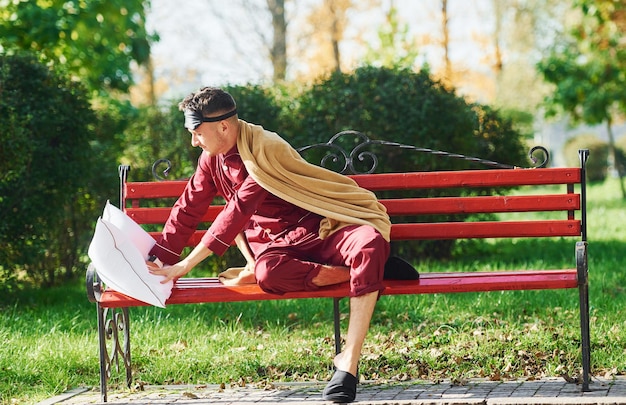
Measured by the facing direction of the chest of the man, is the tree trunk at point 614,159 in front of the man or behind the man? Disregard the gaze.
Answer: behind

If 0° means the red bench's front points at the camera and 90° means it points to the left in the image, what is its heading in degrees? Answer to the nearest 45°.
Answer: approximately 0°

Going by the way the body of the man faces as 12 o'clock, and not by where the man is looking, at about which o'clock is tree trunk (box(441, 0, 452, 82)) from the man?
The tree trunk is roughly at 5 o'clock from the man.

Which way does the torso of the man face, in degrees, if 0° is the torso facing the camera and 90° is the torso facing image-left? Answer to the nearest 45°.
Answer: approximately 45°

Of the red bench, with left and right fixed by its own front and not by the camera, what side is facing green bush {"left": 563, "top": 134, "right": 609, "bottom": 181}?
back

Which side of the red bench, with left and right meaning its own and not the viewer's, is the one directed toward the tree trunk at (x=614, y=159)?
back

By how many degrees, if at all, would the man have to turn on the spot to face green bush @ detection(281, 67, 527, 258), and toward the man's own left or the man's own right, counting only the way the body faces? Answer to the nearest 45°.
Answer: approximately 135° to the man's own right

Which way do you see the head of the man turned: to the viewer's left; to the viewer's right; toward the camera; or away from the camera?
to the viewer's left

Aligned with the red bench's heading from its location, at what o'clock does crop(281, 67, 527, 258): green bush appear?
The green bush is roughly at 6 o'clock from the red bench.
